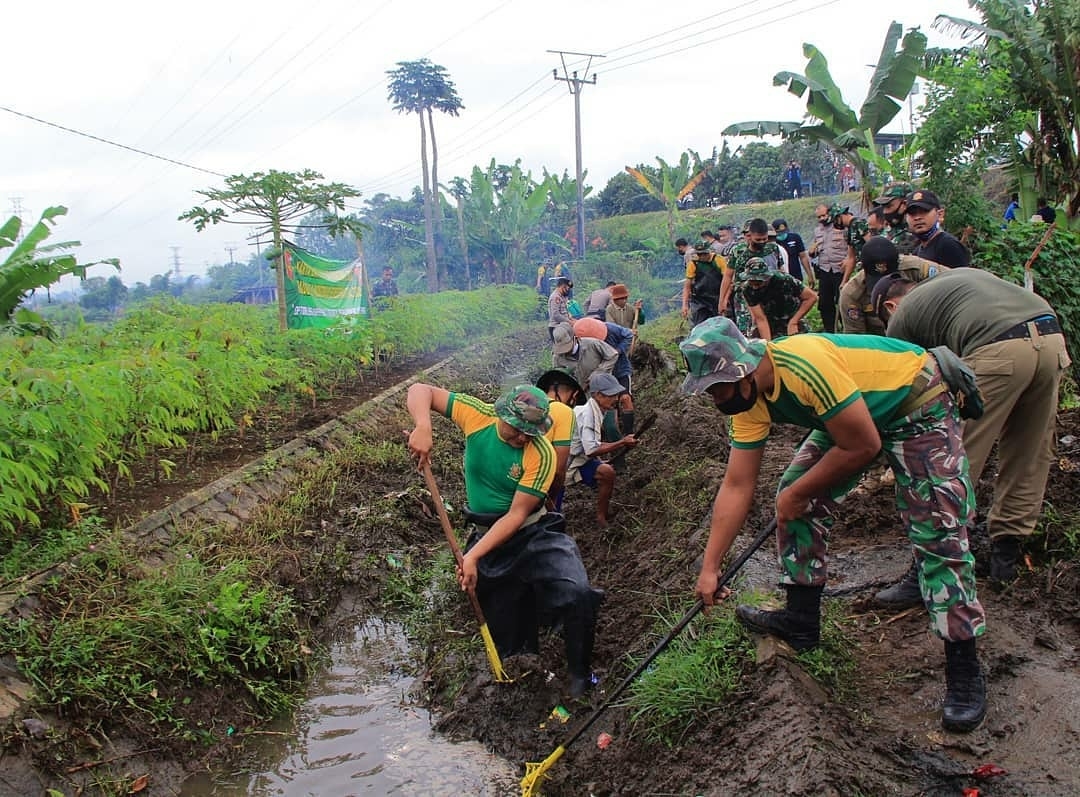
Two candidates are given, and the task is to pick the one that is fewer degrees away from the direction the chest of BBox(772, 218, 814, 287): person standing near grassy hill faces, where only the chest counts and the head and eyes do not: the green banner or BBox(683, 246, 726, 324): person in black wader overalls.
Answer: the person in black wader overalls

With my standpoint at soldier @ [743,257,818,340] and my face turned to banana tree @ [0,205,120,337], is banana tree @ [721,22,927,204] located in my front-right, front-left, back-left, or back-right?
front-right

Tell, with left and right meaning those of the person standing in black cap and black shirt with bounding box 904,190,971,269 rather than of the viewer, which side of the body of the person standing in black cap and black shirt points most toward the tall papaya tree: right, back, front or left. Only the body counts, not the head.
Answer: right

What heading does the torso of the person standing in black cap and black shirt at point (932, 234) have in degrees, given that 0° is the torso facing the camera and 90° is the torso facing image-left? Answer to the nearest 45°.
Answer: approximately 45°

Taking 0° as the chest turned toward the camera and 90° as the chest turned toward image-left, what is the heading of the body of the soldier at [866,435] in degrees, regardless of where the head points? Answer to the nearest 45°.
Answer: approximately 90°

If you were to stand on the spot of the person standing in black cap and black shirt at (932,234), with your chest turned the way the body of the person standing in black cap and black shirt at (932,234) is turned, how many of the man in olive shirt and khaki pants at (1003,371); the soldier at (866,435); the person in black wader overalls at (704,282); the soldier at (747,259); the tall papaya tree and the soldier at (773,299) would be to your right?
4
